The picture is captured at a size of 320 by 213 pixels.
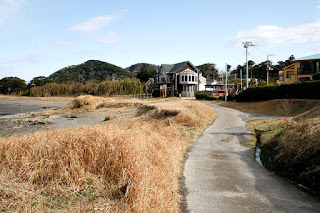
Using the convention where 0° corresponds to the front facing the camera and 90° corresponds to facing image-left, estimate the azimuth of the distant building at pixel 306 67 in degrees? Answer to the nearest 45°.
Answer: approximately 45°

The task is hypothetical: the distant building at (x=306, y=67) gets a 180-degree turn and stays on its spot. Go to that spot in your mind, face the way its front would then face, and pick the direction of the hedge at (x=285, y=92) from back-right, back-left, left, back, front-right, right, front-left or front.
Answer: back-right
